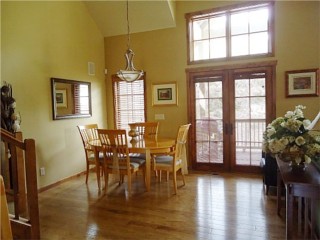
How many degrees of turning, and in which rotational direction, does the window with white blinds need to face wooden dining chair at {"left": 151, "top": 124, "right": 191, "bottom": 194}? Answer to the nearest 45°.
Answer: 0° — it already faces it

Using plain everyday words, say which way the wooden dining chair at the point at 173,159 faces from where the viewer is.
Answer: facing away from the viewer and to the left of the viewer

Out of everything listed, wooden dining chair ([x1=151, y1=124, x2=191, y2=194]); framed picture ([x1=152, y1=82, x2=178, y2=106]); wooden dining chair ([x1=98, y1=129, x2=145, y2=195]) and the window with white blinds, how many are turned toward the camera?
2

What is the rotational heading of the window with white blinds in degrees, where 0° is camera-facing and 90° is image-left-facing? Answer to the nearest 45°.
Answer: approximately 0°

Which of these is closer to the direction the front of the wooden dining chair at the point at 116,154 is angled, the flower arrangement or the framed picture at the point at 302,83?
the framed picture

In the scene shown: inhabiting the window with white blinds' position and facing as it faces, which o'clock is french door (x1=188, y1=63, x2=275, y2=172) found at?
The french door is roughly at 10 o'clock from the window with white blinds.

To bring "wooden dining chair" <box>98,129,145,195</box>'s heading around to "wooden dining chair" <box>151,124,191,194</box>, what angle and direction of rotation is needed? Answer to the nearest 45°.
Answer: approximately 45° to its right

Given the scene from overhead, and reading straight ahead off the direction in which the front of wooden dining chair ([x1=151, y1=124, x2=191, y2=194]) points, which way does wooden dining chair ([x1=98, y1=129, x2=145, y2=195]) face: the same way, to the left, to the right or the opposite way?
to the right
